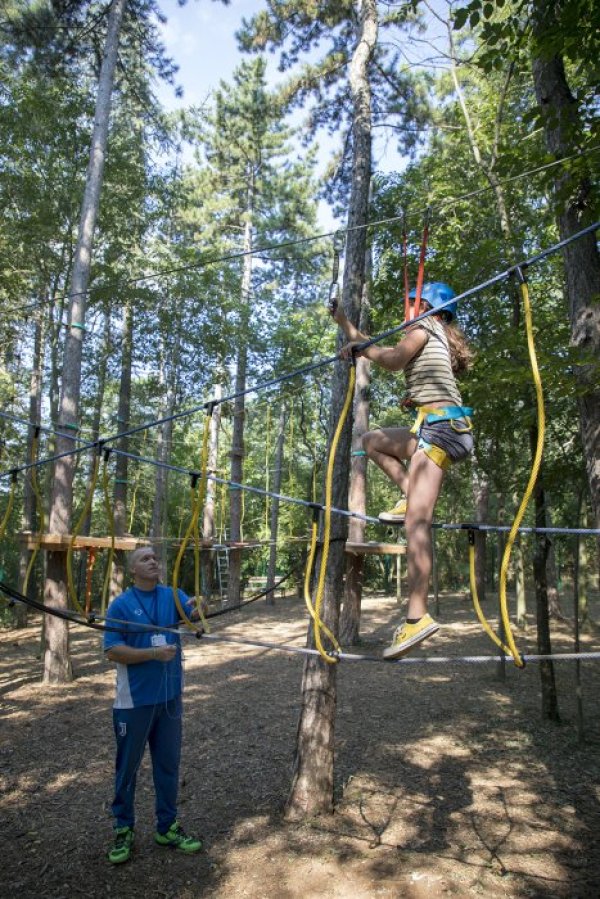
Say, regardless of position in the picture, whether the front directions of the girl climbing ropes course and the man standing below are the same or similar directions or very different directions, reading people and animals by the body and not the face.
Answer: very different directions

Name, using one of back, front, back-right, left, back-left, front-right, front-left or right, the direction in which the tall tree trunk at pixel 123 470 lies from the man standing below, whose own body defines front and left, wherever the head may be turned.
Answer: back-left

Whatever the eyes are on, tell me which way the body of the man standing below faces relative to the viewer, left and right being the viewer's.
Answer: facing the viewer and to the right of the viewer

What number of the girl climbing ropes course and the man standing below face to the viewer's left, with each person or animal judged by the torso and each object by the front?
1

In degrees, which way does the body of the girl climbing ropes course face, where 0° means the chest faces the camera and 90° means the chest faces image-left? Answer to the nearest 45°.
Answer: approximately 90°

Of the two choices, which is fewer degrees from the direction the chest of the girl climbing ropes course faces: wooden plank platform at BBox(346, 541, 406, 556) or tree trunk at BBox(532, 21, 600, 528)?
the wooden plank platform

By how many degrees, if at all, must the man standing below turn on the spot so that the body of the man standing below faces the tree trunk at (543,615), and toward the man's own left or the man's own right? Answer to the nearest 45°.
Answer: approximately 90° to the man's own left

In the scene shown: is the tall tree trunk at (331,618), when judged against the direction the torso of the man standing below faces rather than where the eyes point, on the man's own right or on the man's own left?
on the man's own left

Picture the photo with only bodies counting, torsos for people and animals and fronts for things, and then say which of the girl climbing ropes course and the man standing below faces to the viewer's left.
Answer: the girl climbing ropes course

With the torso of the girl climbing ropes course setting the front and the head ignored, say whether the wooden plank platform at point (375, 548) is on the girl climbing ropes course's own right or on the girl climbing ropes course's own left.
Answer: on the girl climbing ropes course's own right
